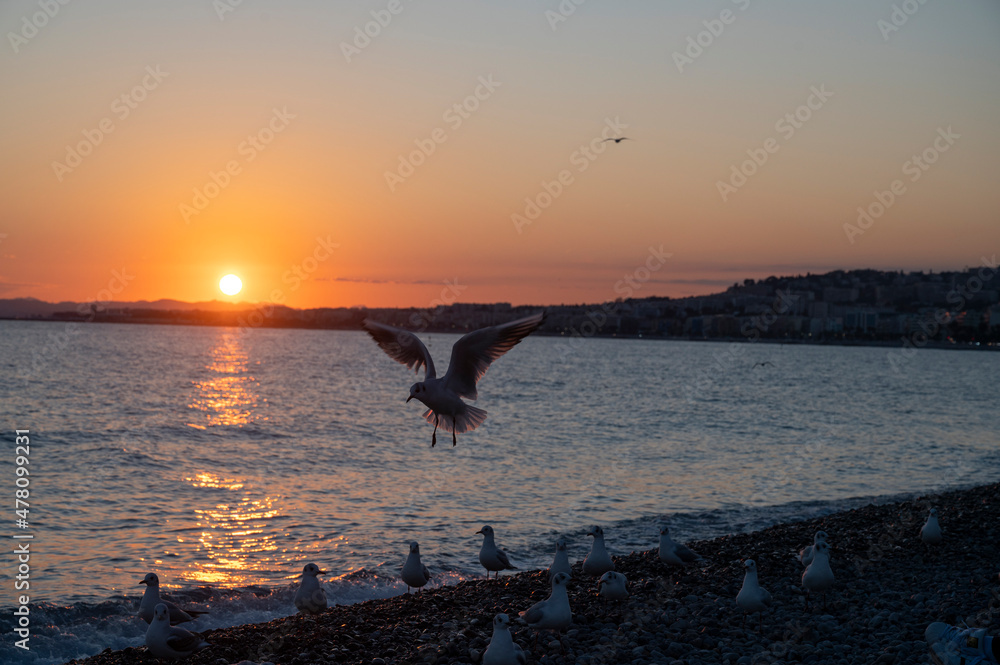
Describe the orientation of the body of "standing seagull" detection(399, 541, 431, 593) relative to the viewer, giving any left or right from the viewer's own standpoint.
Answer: facing the viewer

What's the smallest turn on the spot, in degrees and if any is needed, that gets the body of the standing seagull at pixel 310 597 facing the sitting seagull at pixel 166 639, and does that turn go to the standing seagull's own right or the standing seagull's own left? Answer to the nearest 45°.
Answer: approximately 90° to the standing seagull's own right

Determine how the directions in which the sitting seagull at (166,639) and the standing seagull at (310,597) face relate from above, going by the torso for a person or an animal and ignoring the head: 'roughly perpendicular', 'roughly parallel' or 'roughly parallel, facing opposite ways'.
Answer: roughly perpendicular

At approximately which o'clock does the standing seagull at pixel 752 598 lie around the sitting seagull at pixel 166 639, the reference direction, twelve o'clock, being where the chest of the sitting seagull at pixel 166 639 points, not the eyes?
the standing seagull at pixel 752 598 is roughly at 8 o'clock from the sitting seagull at pixel 166 639.

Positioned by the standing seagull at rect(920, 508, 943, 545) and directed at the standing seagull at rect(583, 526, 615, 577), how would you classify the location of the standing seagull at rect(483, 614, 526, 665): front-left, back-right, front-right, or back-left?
front-left

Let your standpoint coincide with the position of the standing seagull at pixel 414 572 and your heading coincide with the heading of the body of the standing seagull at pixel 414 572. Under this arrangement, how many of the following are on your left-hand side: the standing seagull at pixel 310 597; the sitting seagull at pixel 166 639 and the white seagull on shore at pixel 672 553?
1

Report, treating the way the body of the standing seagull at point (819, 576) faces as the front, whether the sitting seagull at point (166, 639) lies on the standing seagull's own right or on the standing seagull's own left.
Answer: on the standing seagull's own right

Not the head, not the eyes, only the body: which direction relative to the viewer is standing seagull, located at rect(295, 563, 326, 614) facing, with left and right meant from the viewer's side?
facing the viewer and to the right of the viewer

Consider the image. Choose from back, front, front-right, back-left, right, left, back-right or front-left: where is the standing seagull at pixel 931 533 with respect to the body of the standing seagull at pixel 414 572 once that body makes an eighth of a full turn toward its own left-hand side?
front-left

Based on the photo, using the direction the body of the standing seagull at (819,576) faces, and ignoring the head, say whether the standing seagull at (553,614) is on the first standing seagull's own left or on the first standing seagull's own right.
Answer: on the first standing seagull's own right

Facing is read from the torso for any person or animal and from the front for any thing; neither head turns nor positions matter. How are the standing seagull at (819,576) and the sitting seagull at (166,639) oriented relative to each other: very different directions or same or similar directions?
same or similar directions

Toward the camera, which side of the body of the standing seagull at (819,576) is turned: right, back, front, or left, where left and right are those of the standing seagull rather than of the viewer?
front
